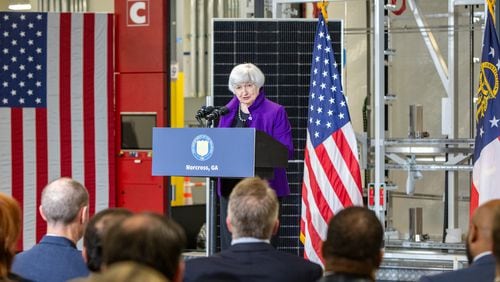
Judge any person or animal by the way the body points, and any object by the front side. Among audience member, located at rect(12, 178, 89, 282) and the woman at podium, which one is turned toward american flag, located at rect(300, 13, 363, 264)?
the audience member

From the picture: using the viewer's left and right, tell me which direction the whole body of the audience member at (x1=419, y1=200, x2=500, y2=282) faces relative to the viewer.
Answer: facing away from the viewer and to the left of the viewer

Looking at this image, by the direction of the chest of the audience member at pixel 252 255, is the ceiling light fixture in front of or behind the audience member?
in front

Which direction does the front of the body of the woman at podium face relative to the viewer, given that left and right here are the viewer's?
facing the viewer and to the left of the viewer

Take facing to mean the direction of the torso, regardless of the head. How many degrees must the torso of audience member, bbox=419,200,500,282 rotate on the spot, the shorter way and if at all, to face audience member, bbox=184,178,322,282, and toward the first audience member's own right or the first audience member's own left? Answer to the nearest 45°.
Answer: approximately 45° to the first audience member's own left

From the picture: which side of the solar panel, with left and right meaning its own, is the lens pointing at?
front

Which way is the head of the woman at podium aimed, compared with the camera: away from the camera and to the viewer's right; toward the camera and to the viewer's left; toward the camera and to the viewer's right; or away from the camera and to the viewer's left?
toward the camera and to the viewer's left

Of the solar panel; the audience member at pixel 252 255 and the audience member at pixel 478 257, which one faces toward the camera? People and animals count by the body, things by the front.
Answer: the solar panel

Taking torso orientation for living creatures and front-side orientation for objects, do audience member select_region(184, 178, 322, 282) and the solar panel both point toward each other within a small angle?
yes

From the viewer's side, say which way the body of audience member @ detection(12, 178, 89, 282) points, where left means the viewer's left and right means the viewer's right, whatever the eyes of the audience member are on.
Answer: facing away from the viewer and to the right of the viewer

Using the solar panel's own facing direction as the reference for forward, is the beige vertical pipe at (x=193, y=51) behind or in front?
behind

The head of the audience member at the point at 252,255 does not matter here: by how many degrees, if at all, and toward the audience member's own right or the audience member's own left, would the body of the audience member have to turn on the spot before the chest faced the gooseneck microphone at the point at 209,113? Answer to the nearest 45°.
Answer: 0° — they already face it

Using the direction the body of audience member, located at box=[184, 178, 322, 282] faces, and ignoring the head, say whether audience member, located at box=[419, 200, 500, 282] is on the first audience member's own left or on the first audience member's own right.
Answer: on the first audience member's own right

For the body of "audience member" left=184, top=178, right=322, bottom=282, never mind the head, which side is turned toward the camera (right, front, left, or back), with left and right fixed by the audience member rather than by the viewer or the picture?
back

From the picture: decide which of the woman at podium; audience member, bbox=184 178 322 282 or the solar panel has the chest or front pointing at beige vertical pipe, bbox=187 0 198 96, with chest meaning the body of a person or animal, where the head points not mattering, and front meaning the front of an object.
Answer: the audience member

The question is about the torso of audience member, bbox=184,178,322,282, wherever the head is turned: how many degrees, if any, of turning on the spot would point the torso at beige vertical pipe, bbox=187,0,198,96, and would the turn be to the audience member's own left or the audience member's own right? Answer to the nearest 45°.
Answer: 0° — they already face it

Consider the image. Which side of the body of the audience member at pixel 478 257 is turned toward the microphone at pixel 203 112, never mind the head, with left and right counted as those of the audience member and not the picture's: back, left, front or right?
front

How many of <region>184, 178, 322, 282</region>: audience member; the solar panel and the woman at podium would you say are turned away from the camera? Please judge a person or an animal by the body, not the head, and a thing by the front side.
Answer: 1

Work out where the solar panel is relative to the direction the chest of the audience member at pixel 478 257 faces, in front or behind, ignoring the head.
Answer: in front
